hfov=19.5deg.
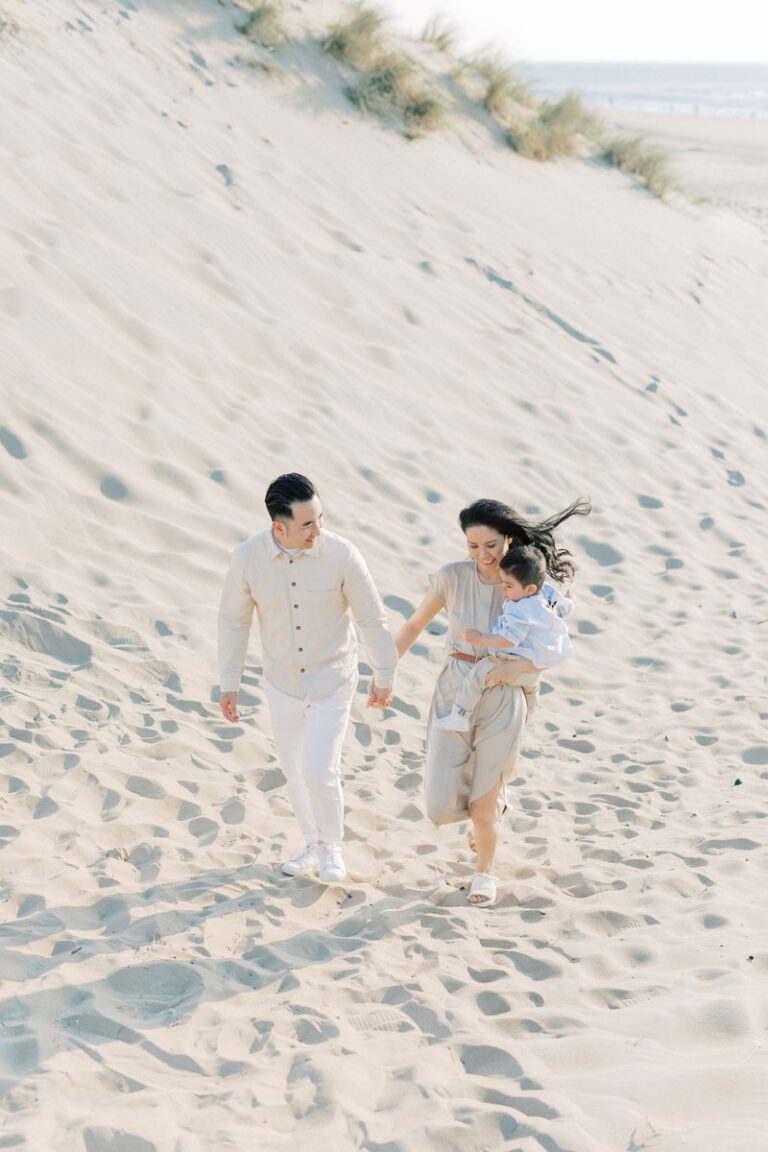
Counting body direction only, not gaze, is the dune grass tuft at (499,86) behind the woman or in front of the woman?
behind

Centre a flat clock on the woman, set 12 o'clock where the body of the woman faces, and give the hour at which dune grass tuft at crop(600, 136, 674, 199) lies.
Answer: The dune grass tuft is roughly at 6 o'clock from the woman.

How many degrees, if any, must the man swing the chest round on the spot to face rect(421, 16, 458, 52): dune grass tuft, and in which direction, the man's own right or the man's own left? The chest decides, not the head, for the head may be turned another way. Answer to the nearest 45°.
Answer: approximately 180°

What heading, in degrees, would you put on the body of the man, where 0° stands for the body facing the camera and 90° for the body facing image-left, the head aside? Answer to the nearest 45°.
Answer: approximately 0°

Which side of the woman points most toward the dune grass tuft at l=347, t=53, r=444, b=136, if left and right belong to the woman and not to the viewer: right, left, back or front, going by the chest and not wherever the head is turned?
back

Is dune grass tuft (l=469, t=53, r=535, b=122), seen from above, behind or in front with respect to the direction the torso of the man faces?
behind

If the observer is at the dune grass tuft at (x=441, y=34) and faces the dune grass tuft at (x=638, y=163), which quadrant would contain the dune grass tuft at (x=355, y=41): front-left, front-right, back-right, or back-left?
back-right

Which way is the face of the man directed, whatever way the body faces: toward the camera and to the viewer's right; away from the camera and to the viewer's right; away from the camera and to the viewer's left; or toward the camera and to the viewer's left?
toward the camera and to the viewer's right

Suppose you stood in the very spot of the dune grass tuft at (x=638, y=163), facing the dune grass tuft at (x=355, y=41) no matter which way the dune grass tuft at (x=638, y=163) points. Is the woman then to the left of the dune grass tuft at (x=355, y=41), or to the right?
left

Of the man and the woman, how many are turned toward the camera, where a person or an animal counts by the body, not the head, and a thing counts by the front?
2
